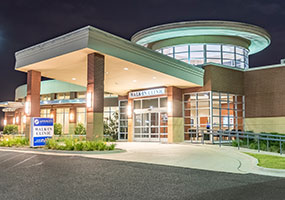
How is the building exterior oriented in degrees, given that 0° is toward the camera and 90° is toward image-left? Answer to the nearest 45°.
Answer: approximately 45°
